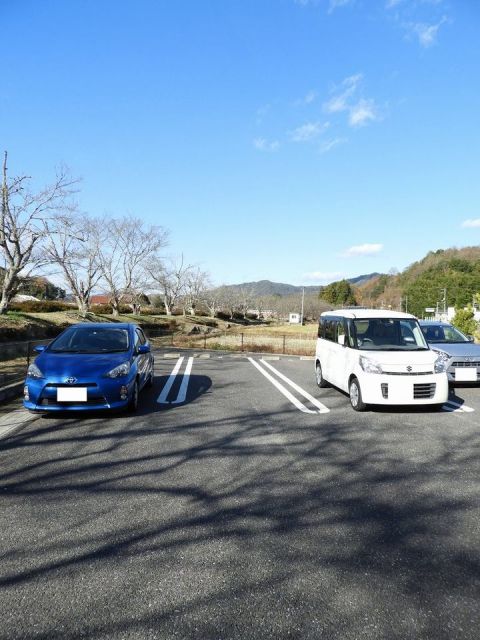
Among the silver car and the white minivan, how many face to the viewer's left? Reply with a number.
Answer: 0

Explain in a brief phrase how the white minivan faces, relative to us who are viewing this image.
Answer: facing the viewer and to the right of the viewer

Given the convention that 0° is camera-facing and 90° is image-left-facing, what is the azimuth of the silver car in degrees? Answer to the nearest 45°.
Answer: approximately 315°

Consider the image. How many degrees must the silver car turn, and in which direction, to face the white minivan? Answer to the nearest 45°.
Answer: approximately 90° to its right

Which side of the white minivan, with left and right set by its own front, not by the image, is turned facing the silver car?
left

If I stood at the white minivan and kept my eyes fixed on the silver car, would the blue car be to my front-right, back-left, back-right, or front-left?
back-left

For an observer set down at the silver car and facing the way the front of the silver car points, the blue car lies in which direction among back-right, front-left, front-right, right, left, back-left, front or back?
right

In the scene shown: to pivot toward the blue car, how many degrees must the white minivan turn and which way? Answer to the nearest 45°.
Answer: approximately 90° to its right
